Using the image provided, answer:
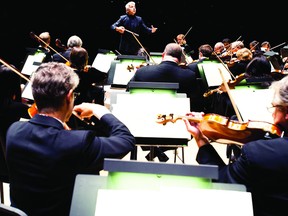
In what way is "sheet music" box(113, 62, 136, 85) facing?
toward the camera

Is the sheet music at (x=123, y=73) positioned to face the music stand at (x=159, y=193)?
yes

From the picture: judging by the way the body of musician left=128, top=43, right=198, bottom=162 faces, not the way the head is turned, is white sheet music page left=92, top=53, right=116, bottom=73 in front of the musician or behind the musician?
in front

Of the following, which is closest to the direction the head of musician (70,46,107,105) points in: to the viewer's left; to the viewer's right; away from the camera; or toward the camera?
away from the camera

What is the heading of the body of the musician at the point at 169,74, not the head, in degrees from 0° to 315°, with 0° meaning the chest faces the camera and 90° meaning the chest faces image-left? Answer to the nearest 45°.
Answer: approximately 180°

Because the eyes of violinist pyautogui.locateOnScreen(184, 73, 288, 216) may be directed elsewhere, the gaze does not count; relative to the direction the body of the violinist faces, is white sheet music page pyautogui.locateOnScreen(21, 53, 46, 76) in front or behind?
in front

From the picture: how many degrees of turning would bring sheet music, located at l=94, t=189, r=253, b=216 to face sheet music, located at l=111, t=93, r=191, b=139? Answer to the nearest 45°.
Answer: approximately 180°

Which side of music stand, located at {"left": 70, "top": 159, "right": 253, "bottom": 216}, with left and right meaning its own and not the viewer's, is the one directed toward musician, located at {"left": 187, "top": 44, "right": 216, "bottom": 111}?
back

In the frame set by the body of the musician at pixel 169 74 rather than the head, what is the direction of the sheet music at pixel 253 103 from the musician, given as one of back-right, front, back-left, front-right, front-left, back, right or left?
back-right

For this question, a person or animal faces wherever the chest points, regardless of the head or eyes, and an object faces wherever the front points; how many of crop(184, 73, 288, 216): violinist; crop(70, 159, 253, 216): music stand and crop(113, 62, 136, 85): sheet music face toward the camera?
2

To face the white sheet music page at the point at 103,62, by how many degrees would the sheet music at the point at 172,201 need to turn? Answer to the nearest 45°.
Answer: approximately 180°

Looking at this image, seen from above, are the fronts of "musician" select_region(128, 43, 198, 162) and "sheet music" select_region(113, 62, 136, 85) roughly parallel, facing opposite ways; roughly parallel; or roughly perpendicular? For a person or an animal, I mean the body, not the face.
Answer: roughly parallel, facing opposite ways

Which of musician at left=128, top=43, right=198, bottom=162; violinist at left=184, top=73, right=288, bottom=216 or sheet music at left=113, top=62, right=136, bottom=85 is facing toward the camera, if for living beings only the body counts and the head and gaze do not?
the sheet music

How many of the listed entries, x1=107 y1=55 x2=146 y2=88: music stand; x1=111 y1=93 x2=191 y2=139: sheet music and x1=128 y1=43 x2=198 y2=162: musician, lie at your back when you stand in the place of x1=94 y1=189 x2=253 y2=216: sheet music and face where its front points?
3

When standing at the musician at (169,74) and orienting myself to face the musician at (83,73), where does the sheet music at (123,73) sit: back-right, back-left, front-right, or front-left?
front-right

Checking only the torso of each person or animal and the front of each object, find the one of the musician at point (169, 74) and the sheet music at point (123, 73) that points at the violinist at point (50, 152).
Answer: the sheet music

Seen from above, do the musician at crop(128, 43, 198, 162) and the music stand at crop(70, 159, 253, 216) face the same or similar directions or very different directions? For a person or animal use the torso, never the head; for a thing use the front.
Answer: very different directions
